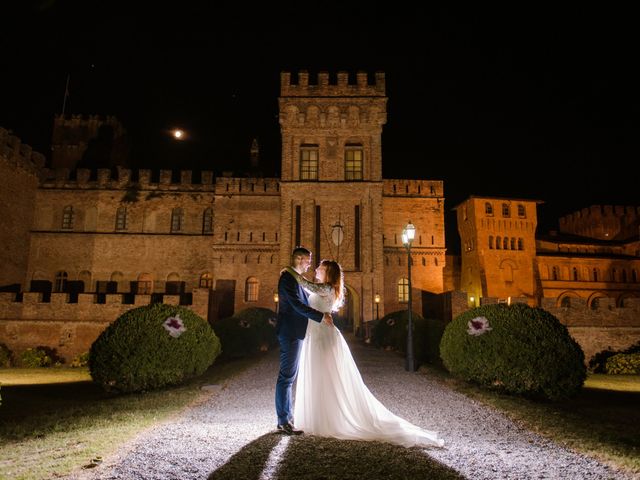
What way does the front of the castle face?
toward the camera

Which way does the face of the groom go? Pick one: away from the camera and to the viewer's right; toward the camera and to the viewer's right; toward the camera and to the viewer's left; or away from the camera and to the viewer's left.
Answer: toward the camera and to the viewer's right

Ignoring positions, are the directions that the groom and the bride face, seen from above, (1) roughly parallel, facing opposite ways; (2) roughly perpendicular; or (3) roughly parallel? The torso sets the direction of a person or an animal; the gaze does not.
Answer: roughly parallel, facing opposite ways

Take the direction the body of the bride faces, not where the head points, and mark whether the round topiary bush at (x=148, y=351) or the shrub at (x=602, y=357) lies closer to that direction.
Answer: the round topiary bush

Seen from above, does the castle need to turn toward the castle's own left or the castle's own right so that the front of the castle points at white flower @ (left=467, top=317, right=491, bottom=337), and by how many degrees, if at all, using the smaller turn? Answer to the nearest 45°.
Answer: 0° — it already faces it

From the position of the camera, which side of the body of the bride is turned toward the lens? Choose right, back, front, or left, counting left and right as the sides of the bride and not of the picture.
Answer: left

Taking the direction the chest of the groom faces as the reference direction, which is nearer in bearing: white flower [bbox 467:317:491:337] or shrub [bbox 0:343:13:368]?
the white flower

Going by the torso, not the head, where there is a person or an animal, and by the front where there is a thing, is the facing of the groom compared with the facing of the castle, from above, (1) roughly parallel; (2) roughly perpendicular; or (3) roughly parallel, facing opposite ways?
roughly perpendicular

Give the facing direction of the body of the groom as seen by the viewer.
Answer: to the viewer's right

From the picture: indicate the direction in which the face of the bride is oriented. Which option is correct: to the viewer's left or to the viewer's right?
to the viewer's left

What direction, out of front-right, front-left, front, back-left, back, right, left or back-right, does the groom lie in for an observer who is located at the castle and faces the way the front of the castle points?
front

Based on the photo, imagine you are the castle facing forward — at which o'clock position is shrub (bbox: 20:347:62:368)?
The shrub is roughly at 1 o'clock from the castle.

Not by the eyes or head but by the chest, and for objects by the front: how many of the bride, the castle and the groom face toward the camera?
1

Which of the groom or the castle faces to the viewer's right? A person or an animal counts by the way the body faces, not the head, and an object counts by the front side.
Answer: the groom

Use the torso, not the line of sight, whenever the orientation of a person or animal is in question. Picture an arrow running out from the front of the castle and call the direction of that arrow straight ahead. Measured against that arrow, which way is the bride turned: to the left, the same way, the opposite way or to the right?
to the right

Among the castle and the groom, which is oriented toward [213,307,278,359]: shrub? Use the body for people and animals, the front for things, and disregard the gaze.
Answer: the castle
